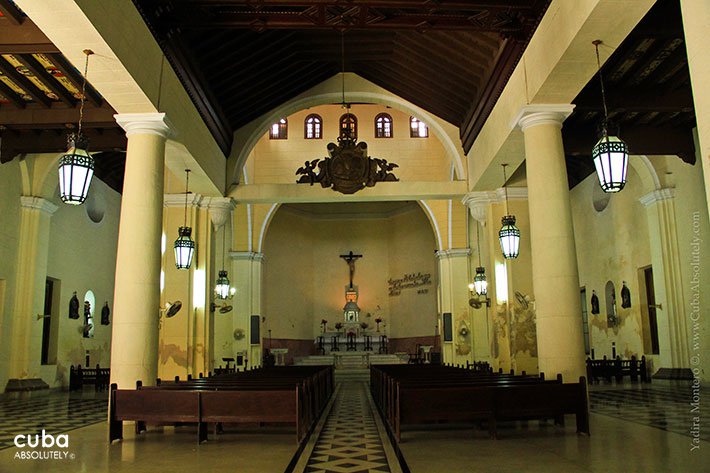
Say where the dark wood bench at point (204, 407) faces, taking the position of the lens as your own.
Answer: facing away from the viewer

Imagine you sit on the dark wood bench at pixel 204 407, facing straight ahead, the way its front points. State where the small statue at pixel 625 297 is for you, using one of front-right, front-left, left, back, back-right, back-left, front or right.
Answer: front-right

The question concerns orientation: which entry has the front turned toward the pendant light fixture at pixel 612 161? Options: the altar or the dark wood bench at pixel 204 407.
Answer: the altar

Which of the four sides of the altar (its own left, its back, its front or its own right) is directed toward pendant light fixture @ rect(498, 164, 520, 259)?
front

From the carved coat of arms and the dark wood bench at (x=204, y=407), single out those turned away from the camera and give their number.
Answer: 1

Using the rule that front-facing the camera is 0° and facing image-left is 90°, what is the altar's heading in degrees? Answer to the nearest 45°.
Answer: approximately 0°

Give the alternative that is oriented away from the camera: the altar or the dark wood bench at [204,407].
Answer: the dark wood bench

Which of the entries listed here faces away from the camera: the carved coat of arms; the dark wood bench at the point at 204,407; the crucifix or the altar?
the dark wood bench

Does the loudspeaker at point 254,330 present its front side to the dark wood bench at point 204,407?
yes
